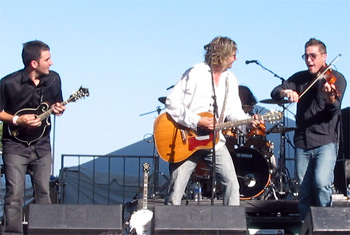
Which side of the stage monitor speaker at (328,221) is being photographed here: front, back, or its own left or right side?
back

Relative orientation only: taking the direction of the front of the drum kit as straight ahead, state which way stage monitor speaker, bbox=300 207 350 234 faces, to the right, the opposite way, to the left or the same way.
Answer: the opposite way

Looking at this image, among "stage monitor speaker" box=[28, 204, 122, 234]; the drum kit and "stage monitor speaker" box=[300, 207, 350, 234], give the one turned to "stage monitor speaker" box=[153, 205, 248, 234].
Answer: the drum kit

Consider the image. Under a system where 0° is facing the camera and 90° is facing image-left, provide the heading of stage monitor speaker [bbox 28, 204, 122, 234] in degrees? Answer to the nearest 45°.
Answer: approximately 180°

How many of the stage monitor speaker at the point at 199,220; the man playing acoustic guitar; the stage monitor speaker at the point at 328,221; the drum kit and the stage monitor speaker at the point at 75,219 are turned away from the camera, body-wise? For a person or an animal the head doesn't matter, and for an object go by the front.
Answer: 3

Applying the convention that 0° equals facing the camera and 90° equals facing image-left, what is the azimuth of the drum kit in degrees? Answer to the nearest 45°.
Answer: approximately 0°

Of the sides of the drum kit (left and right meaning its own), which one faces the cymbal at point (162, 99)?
right

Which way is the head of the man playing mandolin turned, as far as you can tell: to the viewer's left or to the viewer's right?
to the viewer's right

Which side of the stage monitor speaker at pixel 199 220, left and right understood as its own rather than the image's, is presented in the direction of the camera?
back

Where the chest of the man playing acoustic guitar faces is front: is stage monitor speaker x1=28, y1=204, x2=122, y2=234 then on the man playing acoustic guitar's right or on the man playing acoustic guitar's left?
on the man playing acoustic guitar's right

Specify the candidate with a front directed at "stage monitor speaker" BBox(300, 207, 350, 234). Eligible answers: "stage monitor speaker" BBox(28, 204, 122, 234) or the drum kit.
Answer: the drum kit
